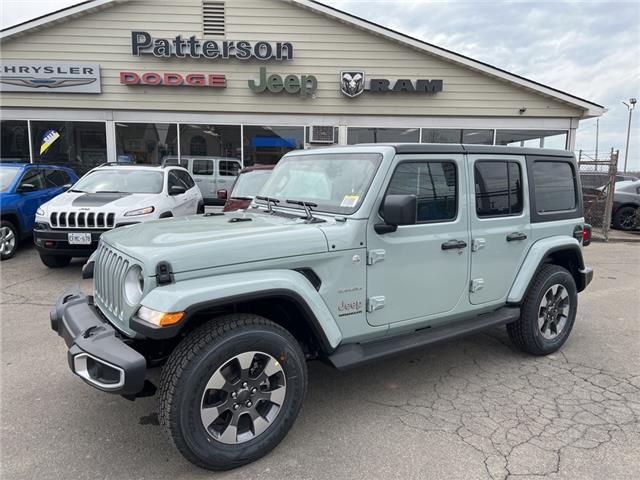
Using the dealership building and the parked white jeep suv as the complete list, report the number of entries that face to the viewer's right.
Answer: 0

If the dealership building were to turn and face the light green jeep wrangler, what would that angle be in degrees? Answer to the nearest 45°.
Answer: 0° — it already faces it

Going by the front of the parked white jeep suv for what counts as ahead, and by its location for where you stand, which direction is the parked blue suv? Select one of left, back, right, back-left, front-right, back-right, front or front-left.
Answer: right

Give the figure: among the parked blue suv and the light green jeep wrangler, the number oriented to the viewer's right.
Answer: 0

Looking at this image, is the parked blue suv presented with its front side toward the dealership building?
no

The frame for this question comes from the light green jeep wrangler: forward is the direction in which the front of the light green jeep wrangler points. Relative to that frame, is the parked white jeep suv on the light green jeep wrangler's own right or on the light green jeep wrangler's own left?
on the light green jeep wrangler's own right

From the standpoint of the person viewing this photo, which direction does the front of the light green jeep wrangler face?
facing the viewer and to the left of the viewer

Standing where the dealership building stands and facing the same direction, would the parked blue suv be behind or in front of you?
in front

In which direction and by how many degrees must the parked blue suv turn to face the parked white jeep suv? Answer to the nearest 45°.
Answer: approximately 90° to its left

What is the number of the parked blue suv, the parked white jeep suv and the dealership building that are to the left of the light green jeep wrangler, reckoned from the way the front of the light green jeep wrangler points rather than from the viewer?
0

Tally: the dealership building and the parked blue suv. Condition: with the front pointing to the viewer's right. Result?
0

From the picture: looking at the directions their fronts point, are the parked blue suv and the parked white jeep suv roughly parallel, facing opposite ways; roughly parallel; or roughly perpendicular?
roughly parallel

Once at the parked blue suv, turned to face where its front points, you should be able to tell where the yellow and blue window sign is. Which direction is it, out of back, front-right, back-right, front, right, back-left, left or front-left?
back-right

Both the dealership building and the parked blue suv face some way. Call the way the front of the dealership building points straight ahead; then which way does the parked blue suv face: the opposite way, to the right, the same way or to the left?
the same way

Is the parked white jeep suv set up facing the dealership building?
no

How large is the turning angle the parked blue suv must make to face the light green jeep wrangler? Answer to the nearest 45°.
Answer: approximately 45° to its left

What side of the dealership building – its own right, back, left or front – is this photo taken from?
front

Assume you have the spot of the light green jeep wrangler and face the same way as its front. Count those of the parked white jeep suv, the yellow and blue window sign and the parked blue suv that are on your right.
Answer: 3

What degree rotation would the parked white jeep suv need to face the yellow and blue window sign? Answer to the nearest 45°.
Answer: approximately 135° to its right

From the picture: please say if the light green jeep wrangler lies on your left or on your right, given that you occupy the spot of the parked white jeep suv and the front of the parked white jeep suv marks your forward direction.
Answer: on your left

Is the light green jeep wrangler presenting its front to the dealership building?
no
